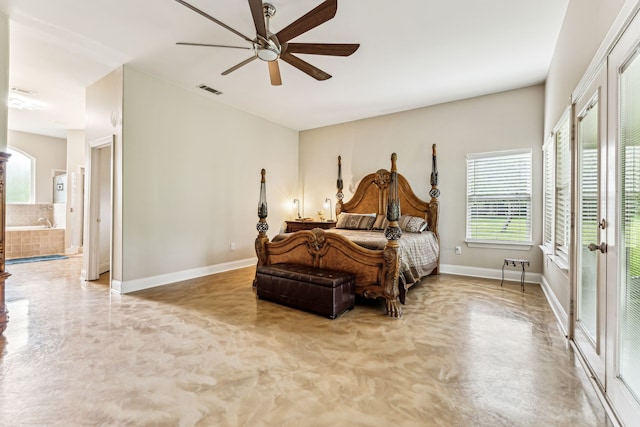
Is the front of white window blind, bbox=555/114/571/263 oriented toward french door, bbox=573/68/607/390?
no

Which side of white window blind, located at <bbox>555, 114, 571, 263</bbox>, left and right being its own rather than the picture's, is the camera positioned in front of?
left

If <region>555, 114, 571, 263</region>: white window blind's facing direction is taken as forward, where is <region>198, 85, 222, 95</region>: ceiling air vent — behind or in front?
in front

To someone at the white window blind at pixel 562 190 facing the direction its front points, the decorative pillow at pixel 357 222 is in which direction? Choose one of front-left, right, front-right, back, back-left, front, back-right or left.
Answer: front

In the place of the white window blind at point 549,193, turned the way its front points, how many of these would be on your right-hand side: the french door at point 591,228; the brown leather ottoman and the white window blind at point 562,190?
0

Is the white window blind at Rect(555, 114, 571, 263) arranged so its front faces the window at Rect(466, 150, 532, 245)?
no

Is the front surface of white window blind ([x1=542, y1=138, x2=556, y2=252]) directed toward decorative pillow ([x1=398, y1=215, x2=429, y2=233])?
yes

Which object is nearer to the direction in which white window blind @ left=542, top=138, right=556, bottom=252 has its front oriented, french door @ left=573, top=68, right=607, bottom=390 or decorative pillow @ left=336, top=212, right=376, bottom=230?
the decorative pillow

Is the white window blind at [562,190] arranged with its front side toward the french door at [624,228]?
no

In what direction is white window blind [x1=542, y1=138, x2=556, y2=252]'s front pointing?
to the viewer's left

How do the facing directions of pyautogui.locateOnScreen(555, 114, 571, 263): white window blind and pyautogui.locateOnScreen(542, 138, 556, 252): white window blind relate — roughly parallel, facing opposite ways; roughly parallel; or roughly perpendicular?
roughly parallel

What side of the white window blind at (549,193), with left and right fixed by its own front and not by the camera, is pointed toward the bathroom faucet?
front

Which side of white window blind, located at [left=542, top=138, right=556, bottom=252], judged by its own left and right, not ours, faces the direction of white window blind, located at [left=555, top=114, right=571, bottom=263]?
left

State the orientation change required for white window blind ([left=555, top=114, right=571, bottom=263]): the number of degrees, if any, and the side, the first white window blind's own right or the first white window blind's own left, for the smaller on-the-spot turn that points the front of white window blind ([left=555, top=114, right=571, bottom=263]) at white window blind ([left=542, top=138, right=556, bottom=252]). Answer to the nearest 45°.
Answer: approximately 90° to the first white window blind's own right

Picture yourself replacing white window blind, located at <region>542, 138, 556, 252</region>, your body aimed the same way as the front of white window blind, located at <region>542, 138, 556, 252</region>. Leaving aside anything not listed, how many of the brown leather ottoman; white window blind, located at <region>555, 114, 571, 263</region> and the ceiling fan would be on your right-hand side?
0

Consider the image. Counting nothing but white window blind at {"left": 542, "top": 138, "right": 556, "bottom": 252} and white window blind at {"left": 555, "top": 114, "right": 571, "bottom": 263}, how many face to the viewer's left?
2

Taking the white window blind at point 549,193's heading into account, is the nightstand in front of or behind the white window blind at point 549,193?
in front
